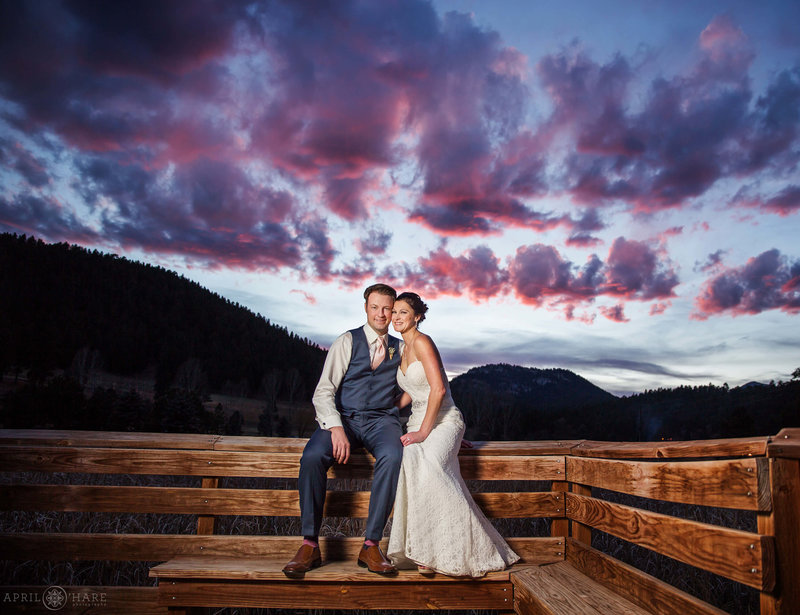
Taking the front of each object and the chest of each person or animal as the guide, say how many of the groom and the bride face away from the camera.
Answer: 0

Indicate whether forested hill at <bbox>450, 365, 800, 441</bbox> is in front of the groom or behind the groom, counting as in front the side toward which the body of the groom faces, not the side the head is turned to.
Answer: behind

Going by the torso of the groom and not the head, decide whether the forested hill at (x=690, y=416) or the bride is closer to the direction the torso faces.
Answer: the bride

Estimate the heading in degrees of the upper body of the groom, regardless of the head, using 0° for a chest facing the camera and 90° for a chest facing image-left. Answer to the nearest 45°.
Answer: approximately 0°

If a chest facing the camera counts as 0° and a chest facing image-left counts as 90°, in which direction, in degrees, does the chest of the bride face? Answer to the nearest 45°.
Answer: approximately 45°
